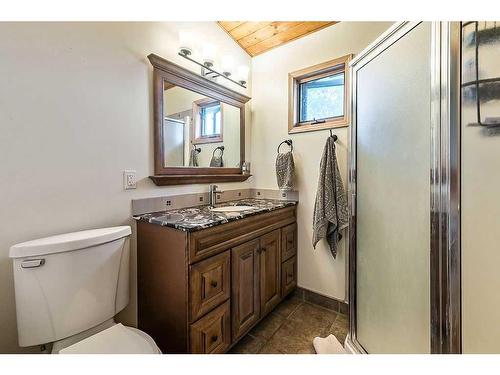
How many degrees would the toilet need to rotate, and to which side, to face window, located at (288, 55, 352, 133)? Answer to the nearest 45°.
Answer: approximately 45° to its left

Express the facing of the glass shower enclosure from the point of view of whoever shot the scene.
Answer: facing the viewer and to the left of the viewer

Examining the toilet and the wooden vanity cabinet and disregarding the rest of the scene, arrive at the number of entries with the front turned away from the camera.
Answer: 0

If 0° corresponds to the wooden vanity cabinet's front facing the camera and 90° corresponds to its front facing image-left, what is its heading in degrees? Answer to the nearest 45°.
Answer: approximately 315°

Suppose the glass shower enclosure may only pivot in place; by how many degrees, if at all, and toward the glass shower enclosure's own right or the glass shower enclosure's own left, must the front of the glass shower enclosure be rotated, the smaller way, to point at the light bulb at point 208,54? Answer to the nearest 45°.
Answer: approximately 45° to the glass shower enclosure's own right

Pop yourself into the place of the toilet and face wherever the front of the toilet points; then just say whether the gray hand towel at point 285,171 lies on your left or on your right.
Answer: on your left

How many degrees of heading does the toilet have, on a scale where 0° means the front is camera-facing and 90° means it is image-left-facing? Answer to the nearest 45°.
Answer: approximately 315°

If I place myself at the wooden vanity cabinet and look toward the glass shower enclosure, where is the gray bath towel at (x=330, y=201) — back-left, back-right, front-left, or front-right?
front-left

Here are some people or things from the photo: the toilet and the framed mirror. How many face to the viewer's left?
0

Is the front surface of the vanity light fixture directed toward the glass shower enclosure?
yes

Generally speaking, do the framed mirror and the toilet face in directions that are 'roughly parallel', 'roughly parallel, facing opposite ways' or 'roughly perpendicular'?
roughly parallel
